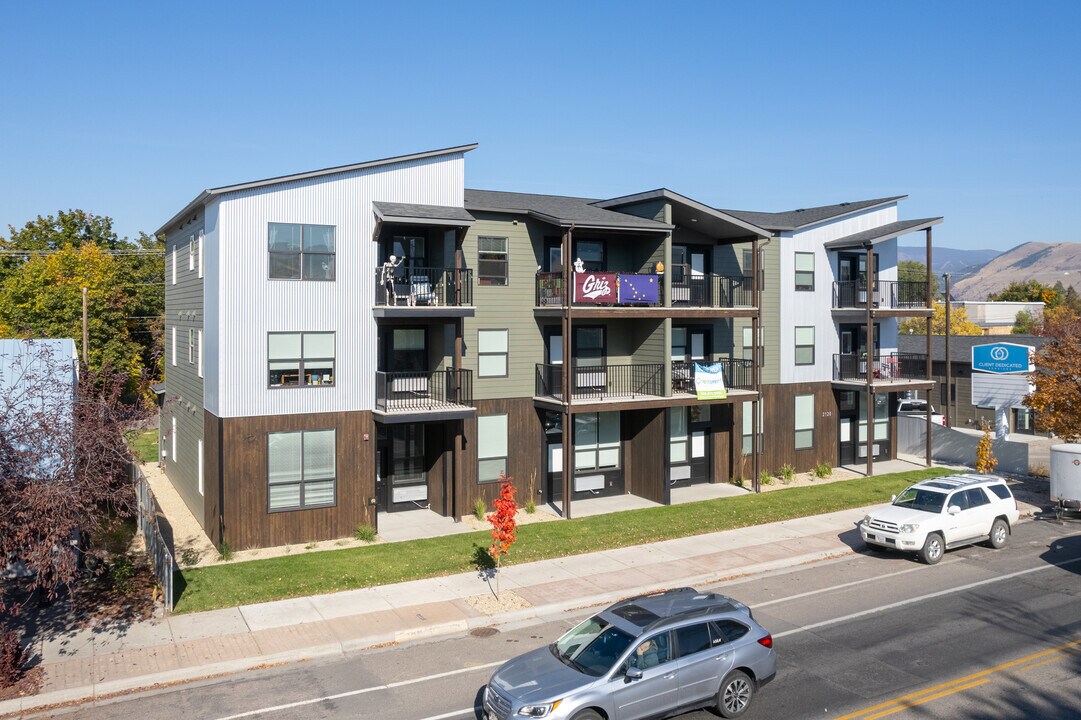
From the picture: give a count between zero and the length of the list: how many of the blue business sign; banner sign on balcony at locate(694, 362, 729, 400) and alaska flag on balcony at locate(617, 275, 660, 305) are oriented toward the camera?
3

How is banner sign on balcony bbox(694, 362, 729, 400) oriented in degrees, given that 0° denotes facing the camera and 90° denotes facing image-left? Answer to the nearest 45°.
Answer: approximately 0°

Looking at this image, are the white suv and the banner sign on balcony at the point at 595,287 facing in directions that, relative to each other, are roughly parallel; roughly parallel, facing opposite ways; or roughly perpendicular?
roughly perpendicular

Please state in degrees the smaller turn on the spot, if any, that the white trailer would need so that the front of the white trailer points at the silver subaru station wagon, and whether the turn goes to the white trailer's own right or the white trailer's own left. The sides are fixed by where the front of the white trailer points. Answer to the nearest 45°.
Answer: approximately 45° to the white trailer's own left

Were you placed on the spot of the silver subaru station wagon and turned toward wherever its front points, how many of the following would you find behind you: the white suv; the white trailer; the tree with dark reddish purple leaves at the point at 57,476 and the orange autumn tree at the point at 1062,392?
3

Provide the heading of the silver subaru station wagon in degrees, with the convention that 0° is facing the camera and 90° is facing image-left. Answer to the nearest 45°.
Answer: approximately 45°

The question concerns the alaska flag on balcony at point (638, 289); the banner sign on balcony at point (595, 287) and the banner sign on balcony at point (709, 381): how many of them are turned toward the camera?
3

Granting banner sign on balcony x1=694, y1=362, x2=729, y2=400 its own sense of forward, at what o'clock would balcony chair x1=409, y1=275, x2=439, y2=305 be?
The balcony chair is roughly at 2 o'clock from the banner sign on balcony.

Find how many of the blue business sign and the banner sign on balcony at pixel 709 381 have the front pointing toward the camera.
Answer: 2

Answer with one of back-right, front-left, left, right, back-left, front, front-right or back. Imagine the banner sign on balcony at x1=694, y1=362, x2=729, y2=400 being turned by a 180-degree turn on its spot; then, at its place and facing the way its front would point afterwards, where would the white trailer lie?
right
